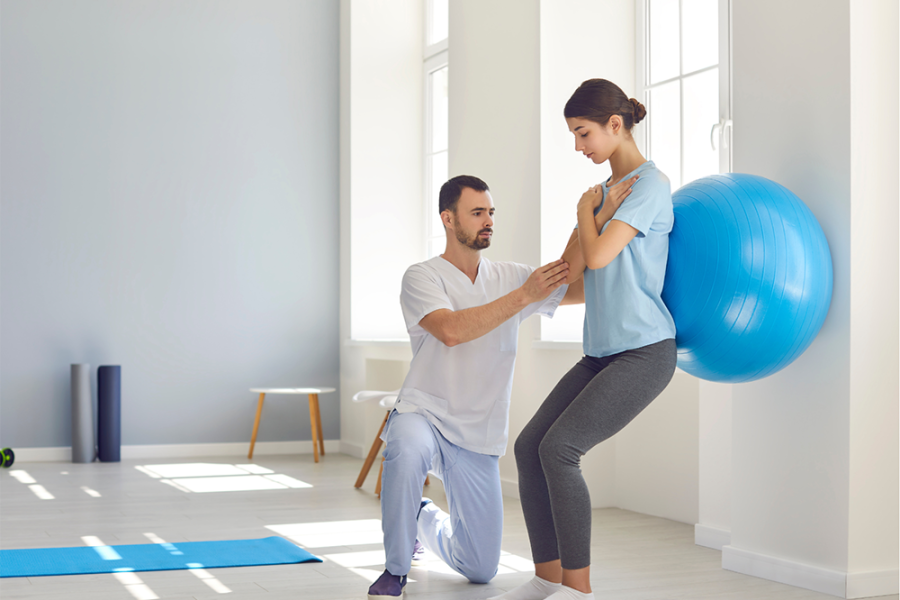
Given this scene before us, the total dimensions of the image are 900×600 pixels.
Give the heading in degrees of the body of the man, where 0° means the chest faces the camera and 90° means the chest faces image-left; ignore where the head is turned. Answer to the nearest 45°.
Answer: approximately 315°

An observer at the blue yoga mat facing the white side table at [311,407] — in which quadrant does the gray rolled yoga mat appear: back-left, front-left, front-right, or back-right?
front-left

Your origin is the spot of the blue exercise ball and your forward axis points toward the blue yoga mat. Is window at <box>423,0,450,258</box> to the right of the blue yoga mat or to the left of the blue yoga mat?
right

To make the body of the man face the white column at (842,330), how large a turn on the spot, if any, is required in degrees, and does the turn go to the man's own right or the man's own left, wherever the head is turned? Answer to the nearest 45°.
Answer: approximately 45° to the man's own left

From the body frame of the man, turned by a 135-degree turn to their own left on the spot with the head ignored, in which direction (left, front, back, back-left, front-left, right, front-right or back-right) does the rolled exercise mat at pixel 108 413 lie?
front-left

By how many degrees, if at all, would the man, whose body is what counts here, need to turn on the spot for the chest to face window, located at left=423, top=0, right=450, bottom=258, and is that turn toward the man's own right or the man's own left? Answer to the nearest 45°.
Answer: approximately 135° to the man's own left

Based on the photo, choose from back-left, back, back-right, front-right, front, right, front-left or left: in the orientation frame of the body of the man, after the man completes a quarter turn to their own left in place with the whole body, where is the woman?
right

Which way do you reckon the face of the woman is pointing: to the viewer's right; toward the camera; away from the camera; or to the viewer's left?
to the viewer's left

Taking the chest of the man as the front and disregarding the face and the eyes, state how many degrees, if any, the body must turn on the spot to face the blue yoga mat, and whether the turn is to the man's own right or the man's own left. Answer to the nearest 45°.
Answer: approximately 135° to the man's own right

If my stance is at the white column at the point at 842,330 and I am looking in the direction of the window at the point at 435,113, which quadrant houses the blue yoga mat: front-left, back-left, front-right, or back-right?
front-left

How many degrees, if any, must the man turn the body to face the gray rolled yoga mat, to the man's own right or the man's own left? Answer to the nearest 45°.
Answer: approximately 180°

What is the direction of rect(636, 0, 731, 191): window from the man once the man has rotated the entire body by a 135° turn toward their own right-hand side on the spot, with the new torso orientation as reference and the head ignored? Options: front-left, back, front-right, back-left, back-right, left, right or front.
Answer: back-right

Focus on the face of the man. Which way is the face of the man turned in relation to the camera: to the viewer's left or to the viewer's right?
to the viewer's right
